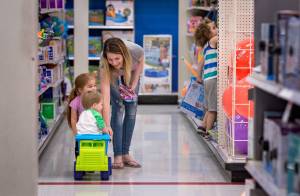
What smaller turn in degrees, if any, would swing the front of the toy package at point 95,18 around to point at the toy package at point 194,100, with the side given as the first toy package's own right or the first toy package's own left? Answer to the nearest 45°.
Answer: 0° — it already faces it

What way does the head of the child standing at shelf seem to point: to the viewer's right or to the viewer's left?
to the viewer's right

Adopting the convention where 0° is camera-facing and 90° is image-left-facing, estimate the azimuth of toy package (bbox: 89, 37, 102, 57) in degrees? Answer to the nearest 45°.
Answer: approximately 0°

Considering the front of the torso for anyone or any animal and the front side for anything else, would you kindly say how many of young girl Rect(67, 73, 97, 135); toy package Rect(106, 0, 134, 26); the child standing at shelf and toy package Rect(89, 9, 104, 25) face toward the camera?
2

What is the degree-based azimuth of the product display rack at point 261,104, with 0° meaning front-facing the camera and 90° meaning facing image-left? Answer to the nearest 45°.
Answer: approximately 45°

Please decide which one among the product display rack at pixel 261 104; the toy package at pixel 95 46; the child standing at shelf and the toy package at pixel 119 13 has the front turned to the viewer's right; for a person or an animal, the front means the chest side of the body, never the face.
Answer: the child standing at shelf

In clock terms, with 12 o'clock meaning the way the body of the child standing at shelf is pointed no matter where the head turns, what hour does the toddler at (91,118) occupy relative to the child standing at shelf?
The toddler is roughly at 4 o'clock from the child standing at shelf.

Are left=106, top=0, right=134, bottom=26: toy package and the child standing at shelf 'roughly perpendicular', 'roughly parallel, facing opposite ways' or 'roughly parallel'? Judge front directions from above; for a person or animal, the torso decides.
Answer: roughly perpendicular
